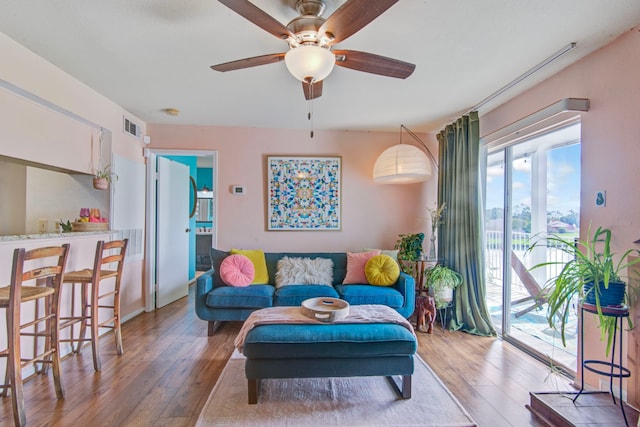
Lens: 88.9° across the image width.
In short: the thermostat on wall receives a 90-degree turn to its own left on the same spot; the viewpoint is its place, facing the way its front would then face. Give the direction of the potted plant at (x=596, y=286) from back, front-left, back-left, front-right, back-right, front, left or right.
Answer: front-right

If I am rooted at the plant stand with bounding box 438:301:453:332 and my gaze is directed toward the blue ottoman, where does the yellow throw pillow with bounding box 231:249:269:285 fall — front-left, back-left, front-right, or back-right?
front-right

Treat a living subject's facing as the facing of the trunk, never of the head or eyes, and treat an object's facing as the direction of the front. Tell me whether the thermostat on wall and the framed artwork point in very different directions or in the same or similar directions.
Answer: same or similar directions

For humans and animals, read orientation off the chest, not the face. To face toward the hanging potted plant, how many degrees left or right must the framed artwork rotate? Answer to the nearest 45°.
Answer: approximately 45° to its right

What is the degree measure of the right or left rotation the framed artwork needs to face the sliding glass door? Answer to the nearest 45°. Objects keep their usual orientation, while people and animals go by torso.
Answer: approximately 45° to its left

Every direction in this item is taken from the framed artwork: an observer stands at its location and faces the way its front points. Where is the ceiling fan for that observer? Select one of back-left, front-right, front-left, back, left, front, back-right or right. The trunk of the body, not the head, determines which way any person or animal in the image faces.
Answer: front

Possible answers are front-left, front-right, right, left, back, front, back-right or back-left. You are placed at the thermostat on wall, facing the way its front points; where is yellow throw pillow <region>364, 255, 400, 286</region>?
front-left

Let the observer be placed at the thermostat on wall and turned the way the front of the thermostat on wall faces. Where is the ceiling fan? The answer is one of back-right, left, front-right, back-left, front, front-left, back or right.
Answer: front

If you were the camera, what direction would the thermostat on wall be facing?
facing the viewer

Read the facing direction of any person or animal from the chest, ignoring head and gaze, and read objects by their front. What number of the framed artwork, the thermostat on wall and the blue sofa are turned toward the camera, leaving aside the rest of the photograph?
3

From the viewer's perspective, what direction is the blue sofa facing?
toward the camera

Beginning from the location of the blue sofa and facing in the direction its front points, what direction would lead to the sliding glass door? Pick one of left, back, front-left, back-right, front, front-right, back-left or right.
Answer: left

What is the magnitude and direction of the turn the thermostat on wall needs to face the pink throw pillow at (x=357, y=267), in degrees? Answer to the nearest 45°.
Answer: approximately 45° to its left

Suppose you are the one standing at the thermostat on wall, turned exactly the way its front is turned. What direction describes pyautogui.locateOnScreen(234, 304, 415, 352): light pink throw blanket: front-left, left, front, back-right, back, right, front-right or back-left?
front

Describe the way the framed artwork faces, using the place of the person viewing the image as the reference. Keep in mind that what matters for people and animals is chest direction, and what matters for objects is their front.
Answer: facing the viewer

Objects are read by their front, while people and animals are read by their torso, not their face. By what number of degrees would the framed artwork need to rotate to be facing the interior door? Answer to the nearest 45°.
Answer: approximately 90° to its right

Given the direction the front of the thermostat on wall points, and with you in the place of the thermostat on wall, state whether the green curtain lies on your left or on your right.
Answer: on your left
